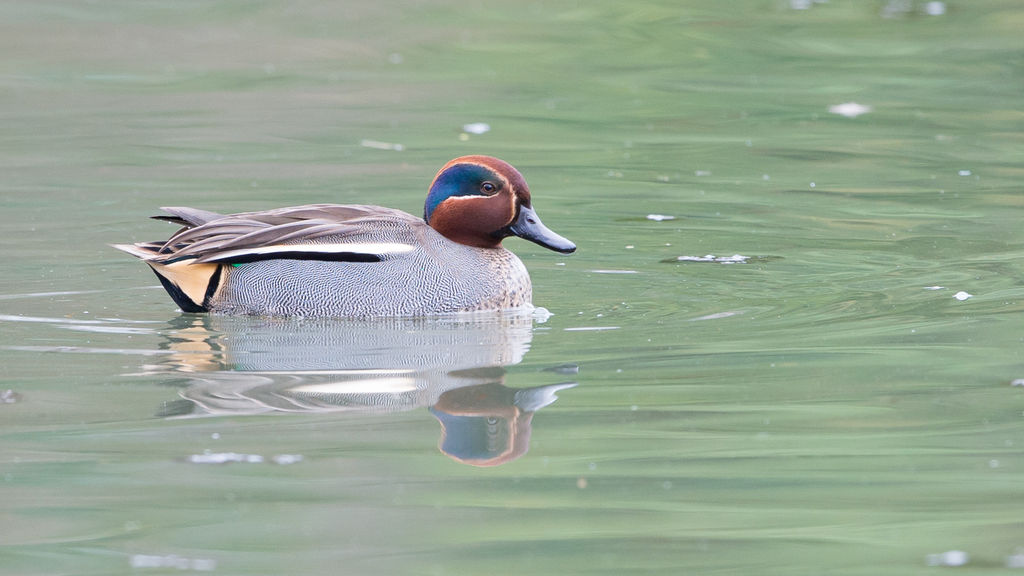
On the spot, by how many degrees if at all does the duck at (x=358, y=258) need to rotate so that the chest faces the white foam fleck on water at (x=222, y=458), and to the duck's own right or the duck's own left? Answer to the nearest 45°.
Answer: approximately 90° to the duck's own right

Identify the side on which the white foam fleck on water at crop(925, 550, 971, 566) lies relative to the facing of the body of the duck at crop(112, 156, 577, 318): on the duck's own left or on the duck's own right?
on the duck's own right

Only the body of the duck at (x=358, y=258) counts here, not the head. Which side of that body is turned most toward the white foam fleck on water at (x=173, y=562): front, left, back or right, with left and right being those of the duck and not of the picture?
right

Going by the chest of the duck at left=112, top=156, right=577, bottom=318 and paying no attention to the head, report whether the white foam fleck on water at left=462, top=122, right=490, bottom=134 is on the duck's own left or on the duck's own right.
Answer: on the duck's own left

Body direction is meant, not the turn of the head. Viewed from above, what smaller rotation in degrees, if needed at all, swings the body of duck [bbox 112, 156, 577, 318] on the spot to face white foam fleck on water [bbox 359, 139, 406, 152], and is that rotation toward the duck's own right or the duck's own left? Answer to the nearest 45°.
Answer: approximately 90° to the duck's own left

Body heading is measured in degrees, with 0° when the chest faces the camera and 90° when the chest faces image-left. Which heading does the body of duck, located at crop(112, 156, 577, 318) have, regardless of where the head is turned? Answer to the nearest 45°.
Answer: approximately 270°
